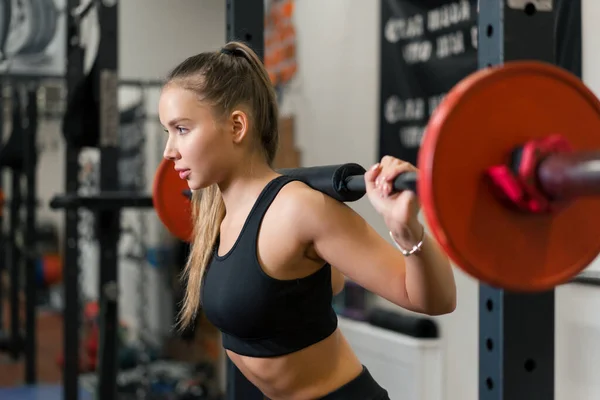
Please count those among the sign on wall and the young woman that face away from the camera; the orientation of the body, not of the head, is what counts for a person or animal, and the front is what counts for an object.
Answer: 0

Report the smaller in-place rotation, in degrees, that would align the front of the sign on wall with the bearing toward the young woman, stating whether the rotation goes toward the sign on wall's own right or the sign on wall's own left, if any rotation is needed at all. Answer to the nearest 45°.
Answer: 0° — it already faces them

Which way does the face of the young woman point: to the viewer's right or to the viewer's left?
to the viewer's left

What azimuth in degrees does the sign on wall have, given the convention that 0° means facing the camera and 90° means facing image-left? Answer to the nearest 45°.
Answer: approximately 0°

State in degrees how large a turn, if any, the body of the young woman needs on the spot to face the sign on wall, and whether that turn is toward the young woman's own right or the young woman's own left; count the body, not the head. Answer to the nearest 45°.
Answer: approximately 135° to the young woman's own right

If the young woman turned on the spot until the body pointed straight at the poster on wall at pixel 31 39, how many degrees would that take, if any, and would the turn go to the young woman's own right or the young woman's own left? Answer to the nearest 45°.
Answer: approximately 90° to the young woman's own right

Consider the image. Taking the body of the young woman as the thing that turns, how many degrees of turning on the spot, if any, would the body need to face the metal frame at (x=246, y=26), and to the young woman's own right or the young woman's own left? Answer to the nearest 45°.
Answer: approximately 135° to the young woman's own right

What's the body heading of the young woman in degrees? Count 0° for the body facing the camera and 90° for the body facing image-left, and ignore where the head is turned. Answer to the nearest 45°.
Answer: approximately 45°
